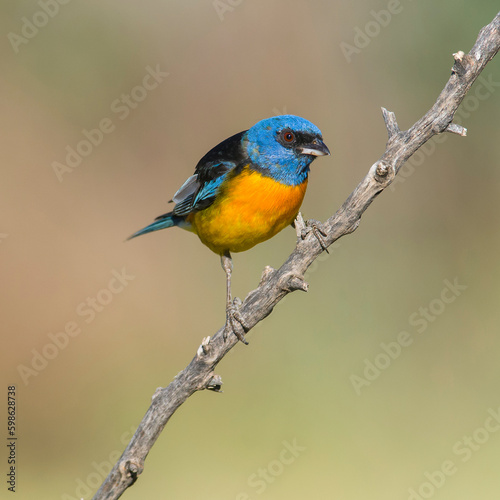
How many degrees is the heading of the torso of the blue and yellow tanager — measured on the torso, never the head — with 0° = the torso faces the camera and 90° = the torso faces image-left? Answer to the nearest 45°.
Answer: approximately 315°
